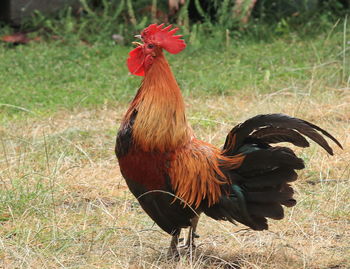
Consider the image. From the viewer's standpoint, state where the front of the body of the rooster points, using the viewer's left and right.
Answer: facing to the left of the viewer
